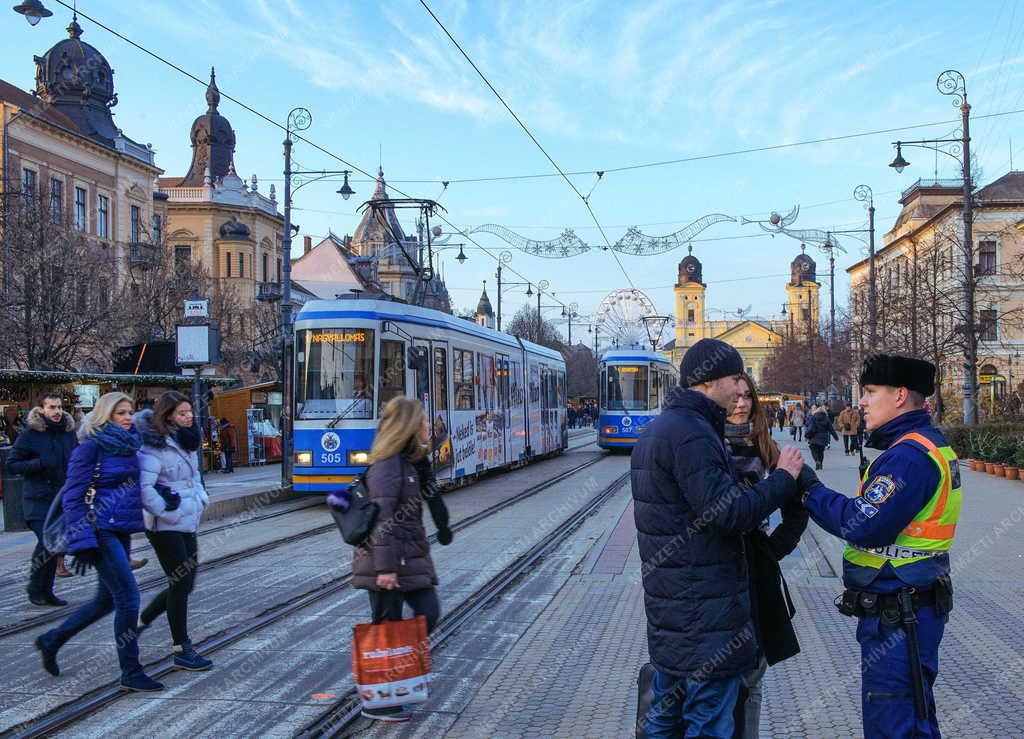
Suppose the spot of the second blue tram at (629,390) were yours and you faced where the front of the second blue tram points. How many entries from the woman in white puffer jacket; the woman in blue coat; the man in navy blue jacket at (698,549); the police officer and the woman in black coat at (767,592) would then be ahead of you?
5

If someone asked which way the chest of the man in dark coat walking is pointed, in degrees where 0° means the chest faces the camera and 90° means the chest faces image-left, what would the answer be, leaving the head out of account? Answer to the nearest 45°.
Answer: approximately 315°

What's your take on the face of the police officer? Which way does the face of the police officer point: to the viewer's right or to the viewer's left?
to the viewer's left

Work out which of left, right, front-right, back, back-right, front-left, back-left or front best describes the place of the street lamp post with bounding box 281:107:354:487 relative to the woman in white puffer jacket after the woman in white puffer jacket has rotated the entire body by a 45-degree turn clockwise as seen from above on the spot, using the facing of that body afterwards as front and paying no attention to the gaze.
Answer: back

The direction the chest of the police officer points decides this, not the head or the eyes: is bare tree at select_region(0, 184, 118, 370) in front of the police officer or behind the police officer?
in front

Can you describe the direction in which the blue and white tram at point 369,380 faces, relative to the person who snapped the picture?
facing the viewer and to the left of the viewer

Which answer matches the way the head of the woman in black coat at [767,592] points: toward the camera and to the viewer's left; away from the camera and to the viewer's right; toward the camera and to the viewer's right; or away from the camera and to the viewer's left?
toward the camera and to the viewer's left

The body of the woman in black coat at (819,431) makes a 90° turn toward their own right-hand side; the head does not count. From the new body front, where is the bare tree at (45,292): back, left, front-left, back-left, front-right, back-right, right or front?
back

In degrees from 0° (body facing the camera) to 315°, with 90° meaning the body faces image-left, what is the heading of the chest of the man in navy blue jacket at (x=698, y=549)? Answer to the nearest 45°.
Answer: approximately 225°

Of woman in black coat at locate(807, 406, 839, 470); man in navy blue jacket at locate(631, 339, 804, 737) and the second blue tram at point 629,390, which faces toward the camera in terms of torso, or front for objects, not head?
the second blue tram
